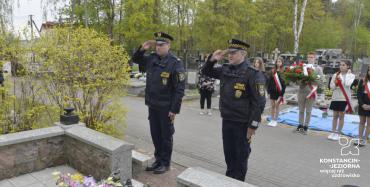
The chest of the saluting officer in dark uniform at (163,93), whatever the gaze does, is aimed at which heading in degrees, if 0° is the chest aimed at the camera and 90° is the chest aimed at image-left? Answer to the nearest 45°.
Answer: approximately 45°

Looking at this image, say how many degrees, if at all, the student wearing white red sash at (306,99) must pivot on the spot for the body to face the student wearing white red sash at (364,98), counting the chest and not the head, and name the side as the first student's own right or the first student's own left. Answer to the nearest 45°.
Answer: approximately 90° to the first student's own left

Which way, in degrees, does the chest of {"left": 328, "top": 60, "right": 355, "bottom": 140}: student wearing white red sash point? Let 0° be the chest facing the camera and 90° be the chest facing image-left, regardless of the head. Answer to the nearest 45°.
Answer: approximately 45°

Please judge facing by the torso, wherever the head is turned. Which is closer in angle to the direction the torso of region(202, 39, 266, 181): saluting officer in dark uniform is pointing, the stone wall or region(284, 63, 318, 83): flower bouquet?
the stone wall

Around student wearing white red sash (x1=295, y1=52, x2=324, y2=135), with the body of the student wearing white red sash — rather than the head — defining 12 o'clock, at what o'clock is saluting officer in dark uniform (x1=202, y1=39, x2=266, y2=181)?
The saluting officer in dark uniform is roughly at 11 o'clock from the student wearing white red sash.

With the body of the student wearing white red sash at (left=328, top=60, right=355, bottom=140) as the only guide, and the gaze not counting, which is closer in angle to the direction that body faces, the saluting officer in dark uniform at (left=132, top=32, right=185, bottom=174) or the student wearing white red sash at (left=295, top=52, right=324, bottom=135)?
the saluting officer in dark uniform

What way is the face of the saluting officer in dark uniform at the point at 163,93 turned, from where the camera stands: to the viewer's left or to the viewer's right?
to the viewer's left

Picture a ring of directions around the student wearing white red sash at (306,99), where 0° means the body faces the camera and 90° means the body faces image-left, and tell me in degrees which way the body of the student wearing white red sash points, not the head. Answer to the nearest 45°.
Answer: approximately 45°

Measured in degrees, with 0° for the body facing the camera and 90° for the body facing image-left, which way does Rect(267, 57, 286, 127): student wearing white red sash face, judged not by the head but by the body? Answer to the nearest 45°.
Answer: approximately 45°

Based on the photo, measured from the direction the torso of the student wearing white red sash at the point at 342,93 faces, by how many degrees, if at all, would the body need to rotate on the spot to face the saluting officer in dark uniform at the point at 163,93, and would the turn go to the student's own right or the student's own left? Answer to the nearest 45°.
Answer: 0° — they already face them
